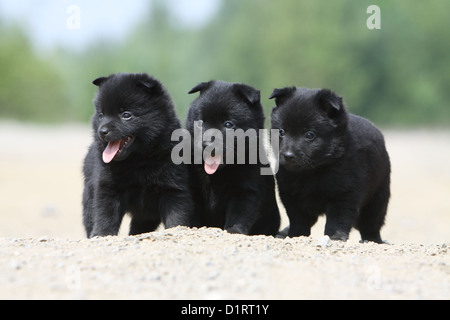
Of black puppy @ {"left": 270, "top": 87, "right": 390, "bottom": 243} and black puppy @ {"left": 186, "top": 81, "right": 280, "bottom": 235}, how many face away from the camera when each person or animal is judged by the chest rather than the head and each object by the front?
0

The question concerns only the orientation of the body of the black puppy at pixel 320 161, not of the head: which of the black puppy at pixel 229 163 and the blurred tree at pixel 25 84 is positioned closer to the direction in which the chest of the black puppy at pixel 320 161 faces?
the black puppy

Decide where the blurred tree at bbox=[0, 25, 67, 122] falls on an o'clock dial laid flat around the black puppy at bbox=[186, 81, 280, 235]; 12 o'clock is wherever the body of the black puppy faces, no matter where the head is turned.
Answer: The blurred tree is roughly at 4 o'clock from the black puppy.

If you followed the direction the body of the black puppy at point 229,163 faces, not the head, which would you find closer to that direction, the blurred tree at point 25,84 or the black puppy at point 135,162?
the black puppy

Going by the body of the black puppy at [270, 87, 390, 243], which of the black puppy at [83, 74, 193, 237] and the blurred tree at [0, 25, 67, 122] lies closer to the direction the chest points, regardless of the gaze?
the black puppy

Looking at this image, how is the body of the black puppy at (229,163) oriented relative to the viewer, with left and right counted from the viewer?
facing the viewer and to the left of the viewer

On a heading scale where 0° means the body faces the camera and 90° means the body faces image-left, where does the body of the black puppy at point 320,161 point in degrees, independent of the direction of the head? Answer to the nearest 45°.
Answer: approximately 45°
